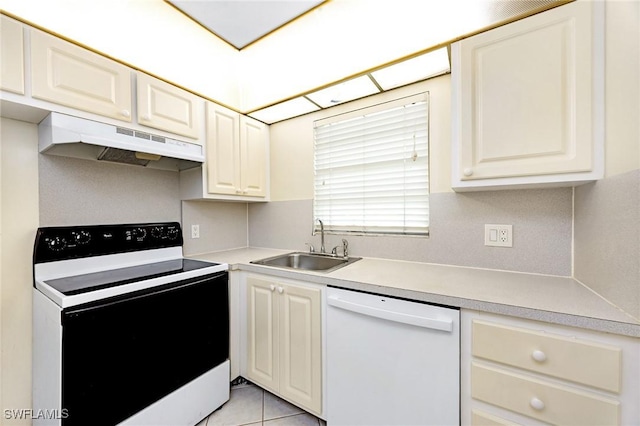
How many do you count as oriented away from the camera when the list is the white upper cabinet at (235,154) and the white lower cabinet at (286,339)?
0

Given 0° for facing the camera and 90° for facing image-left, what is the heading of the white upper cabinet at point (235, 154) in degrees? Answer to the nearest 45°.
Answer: approximately 315°

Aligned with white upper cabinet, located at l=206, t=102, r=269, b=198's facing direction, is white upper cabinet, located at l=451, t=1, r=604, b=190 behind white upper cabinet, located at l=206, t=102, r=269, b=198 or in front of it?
in front

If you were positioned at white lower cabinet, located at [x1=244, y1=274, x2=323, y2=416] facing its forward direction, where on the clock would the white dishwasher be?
The white dishwasher is roughly at 9 o'clock from the white lower cabinet.

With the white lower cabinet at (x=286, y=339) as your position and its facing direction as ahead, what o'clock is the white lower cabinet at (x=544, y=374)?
the white lower cabinet at (x=544, y=374) is roughly at 9 o'clock from the white lower cabinet at (x=286, y=339).

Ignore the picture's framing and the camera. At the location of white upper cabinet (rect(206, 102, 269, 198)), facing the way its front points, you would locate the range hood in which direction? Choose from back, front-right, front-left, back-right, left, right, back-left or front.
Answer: right

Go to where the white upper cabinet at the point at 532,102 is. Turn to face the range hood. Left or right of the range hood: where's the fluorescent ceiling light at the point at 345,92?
right
